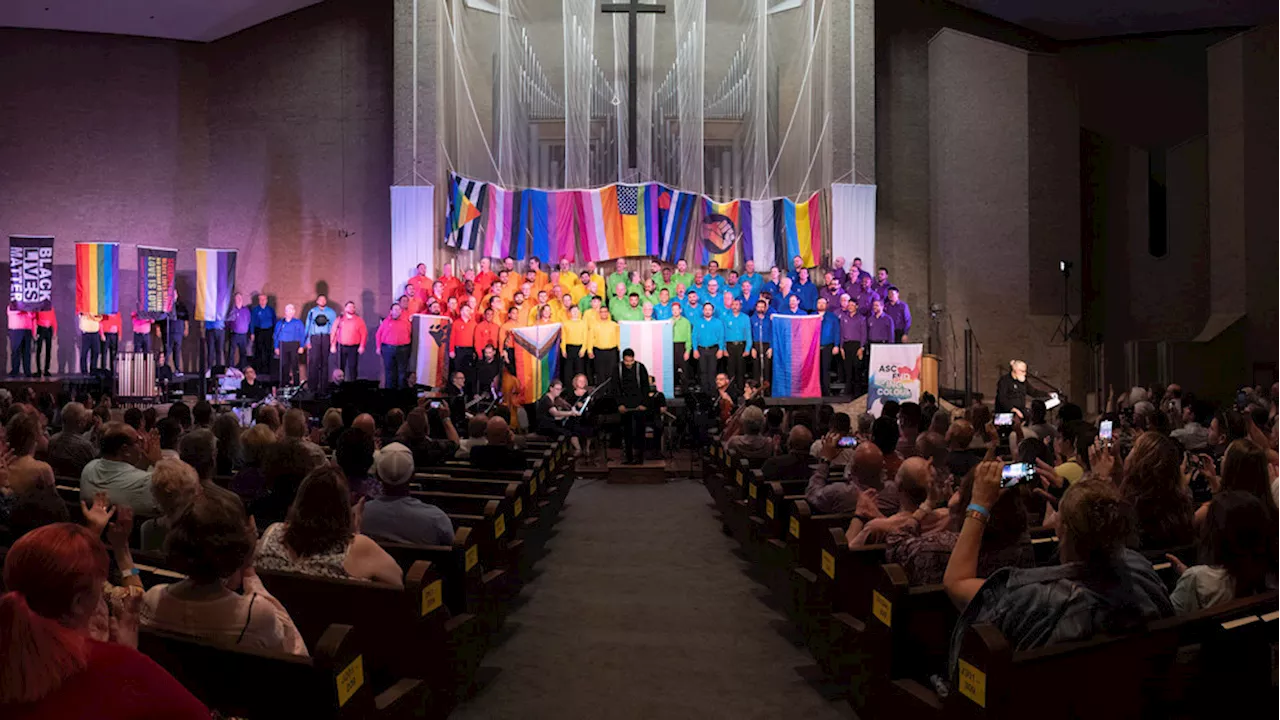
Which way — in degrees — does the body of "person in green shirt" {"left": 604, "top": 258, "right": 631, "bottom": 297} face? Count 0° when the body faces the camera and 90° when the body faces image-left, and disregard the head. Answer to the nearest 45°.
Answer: approximately 0°

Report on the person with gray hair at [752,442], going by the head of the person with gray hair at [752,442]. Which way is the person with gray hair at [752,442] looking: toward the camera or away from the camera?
away from the camera

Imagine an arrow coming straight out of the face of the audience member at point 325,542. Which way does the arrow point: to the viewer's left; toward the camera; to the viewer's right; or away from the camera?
away from the camera

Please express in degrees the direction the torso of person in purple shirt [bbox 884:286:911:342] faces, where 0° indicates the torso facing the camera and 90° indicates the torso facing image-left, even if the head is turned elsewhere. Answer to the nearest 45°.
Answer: approximately 45°

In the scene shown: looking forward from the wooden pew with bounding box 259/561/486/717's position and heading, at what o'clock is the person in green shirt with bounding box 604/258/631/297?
The person in green shirt is roughly at 11 o'clock from the wooden pew.

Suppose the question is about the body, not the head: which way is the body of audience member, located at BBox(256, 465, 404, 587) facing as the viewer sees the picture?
away from the camera

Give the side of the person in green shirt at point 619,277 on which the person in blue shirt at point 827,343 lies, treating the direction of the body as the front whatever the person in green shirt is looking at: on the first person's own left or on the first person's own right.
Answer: on the first person's own left

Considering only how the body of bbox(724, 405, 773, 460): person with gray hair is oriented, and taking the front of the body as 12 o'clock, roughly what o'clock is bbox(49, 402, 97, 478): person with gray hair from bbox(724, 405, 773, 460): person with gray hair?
bbox(49, 402, 97, 478): person with gray hair is roughly at 8 o'clock from bbox(724, 405, 773, 460): person with gray hair.

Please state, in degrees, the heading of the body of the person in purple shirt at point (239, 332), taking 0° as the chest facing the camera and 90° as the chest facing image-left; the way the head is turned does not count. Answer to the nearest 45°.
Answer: approximately 0°

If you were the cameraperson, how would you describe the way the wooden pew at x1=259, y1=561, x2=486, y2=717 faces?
facing away from the viewer and to the right of the viewer

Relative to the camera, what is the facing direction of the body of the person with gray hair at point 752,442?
away from the camera
